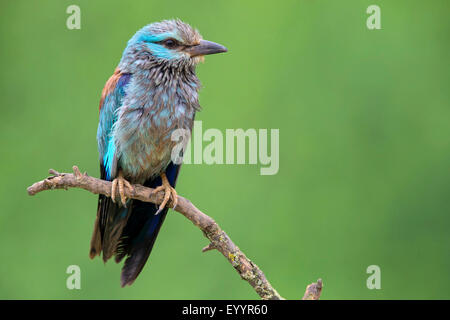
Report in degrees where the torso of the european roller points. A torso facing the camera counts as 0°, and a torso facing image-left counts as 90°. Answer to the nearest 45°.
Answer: approximately 315°
